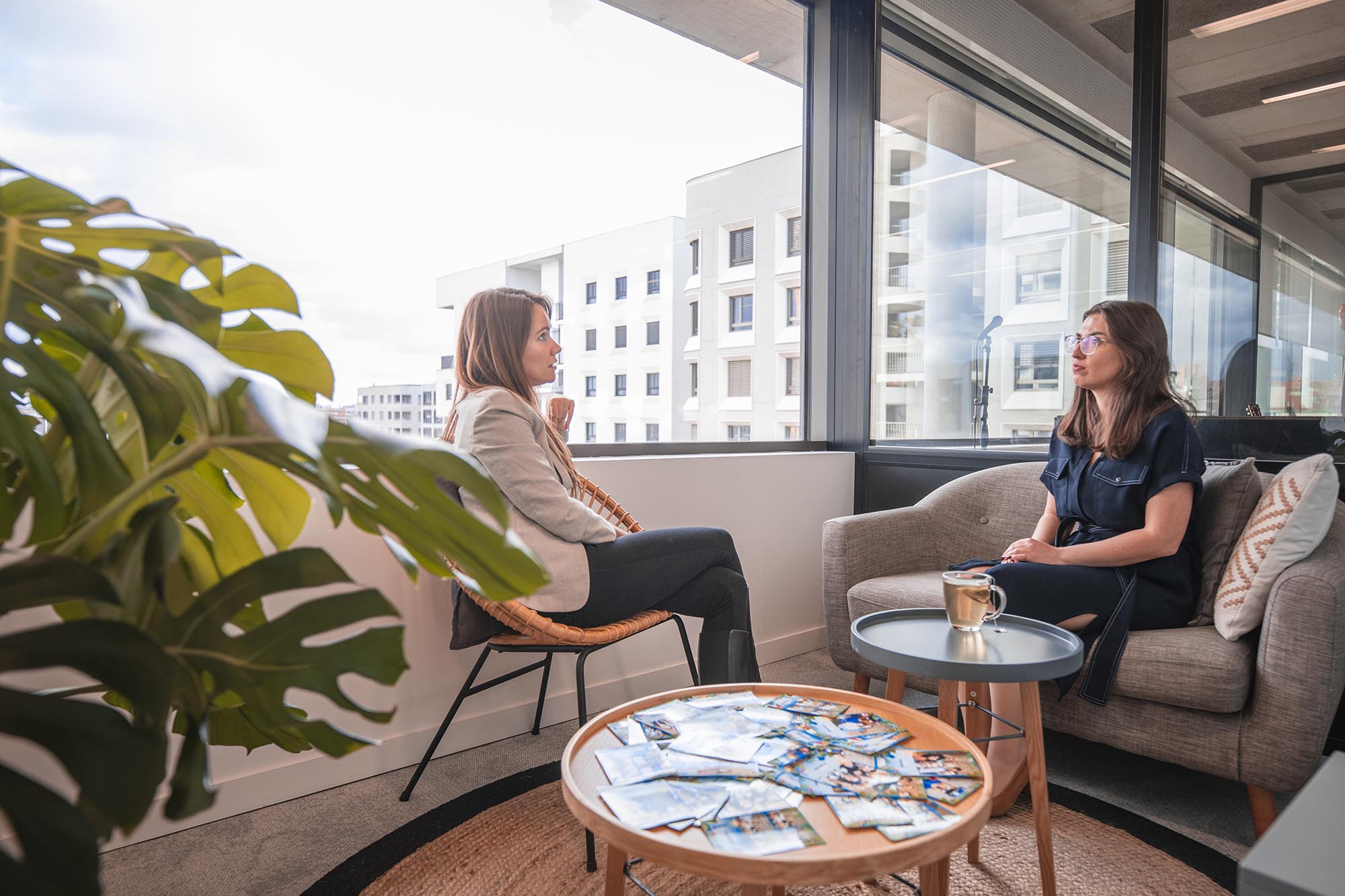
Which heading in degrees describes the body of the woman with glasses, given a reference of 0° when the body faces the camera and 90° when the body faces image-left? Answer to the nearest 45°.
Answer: approximately 45°

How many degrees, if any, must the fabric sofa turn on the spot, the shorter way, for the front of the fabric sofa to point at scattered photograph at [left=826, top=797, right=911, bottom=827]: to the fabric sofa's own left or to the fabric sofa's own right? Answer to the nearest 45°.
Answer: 0° — it already faces it

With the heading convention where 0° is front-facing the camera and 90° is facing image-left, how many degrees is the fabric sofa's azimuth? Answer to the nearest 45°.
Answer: approximately 45°

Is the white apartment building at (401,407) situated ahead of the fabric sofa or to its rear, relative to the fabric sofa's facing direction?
ahead

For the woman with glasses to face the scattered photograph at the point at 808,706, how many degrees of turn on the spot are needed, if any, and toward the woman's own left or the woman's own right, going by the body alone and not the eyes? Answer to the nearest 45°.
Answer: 0° — they already face it

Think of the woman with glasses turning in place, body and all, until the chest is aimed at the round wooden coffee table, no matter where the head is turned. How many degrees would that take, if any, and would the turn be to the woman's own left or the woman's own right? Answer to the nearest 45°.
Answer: approximately 45° to the woman's own left

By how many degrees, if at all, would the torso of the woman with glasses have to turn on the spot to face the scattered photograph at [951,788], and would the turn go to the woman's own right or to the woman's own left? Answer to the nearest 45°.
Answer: approximately 45° to the woman's own left

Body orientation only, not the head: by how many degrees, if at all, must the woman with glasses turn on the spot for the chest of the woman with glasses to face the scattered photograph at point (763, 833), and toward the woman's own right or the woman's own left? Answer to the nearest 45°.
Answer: approximately 45° to the woman's own left

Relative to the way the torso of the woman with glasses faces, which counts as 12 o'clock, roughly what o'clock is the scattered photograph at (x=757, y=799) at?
The scattered photograph is roughly at 11 o'clock from the woman with glasses.

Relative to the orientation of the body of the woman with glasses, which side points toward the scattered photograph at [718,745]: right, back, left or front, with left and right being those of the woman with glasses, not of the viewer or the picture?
front

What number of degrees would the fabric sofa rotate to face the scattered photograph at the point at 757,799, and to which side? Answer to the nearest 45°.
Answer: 0° — it already faces it

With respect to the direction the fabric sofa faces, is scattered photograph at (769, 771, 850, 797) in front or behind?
in front

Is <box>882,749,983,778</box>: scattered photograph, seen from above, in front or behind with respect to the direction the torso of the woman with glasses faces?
in front
